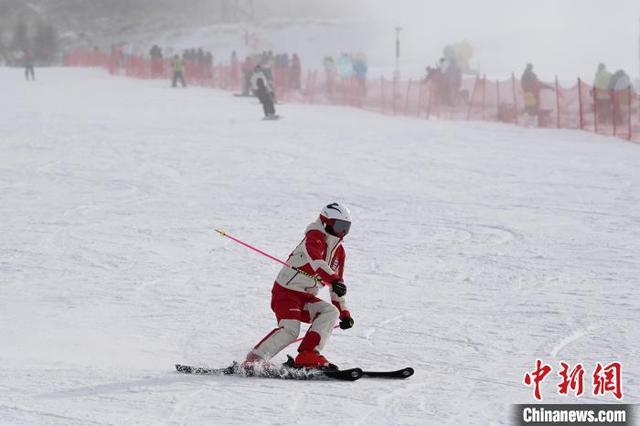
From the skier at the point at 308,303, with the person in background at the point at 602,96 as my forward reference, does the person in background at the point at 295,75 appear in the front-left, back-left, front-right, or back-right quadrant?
front-left

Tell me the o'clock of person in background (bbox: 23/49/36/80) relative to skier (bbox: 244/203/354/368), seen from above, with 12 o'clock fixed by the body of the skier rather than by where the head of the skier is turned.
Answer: The person in background is roughly at 7 o'clock from the skier.

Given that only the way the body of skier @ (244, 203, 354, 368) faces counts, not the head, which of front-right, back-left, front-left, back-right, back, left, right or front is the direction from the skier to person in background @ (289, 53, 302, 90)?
back-left

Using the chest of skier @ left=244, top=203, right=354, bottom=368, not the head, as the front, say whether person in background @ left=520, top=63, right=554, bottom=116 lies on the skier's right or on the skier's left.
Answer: on the skier's left

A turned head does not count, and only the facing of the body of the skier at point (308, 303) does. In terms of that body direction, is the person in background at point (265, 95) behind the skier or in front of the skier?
behind

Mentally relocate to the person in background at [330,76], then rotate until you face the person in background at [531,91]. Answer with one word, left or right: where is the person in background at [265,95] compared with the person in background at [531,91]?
right

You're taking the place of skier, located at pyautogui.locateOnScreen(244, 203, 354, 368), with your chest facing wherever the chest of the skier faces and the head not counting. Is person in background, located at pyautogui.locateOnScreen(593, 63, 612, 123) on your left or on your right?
on your left

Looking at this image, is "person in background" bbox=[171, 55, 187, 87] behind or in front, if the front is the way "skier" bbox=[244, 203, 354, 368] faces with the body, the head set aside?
behind
